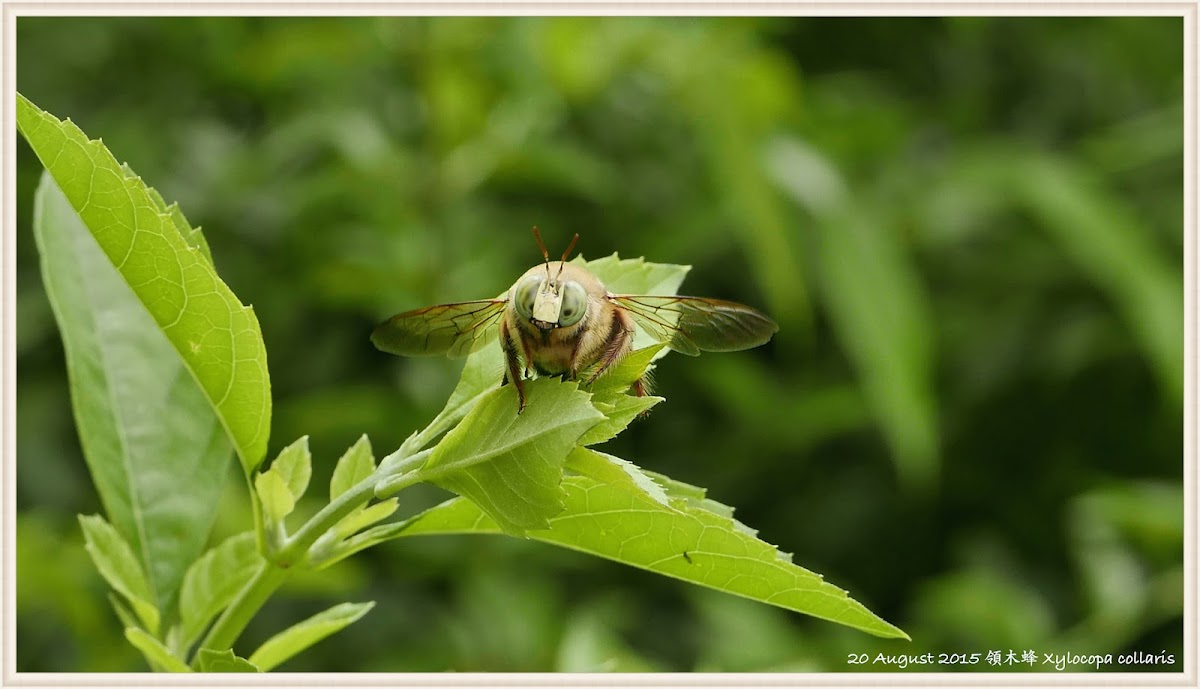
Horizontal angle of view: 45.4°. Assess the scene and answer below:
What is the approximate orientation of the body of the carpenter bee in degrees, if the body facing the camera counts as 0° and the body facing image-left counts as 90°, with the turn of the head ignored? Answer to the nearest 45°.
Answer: approximately 0°
